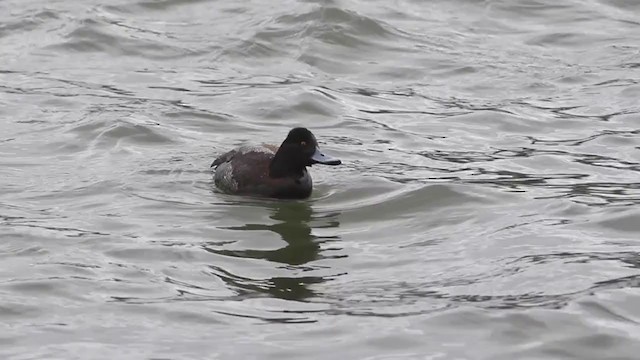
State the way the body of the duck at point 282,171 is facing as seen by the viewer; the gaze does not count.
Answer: to the viewer's right
